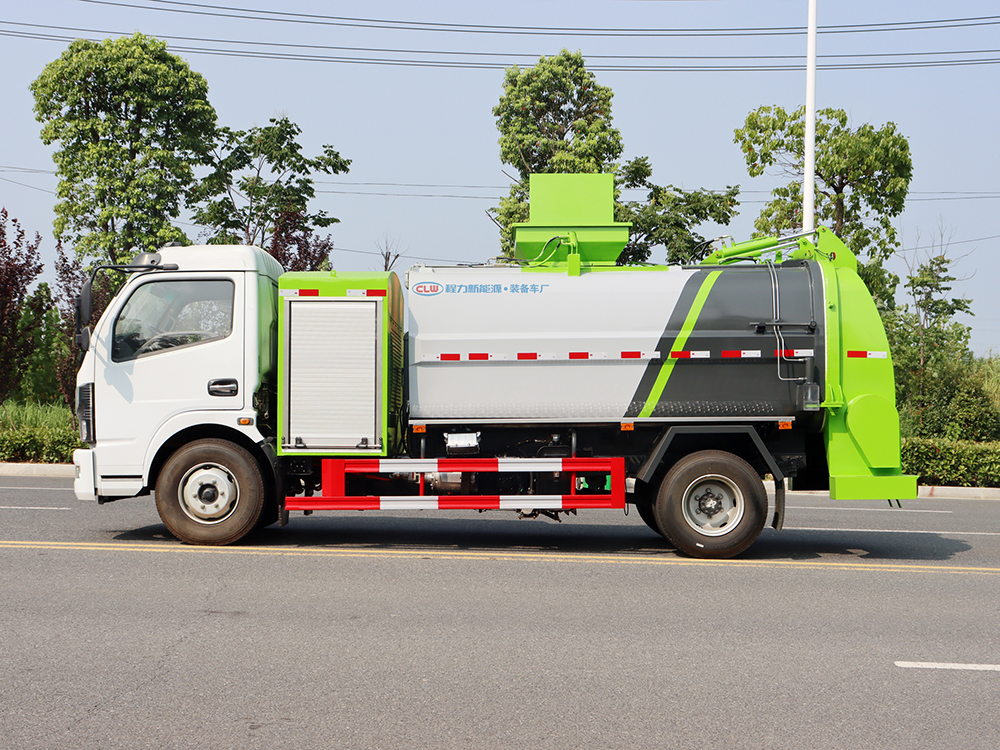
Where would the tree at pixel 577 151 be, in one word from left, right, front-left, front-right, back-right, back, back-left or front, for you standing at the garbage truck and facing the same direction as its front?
right

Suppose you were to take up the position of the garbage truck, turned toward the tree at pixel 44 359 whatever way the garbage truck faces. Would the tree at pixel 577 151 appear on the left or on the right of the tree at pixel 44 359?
right

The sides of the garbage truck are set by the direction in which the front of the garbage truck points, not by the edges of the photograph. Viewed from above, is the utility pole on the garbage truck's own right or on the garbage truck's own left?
on the garbage truck's own right

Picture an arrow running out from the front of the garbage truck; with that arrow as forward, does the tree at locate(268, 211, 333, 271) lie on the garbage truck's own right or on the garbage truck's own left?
on the garbage truck's own right

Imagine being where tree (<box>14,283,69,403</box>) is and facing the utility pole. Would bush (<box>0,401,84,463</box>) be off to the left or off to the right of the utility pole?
right

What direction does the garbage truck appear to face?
to the viewer's left

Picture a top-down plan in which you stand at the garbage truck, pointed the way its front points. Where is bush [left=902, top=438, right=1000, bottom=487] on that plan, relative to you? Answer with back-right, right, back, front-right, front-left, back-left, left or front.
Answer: back-right

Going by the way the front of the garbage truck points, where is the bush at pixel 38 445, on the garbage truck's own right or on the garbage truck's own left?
on the garbage truck's own right

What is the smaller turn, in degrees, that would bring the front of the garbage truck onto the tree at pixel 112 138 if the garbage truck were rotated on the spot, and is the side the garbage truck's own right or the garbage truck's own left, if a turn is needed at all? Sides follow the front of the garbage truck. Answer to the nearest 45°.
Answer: approximately 45° to the garbage truck's own right

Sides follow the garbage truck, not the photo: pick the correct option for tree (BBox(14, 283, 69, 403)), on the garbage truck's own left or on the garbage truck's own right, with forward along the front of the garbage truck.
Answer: on the garbage truck's own right
